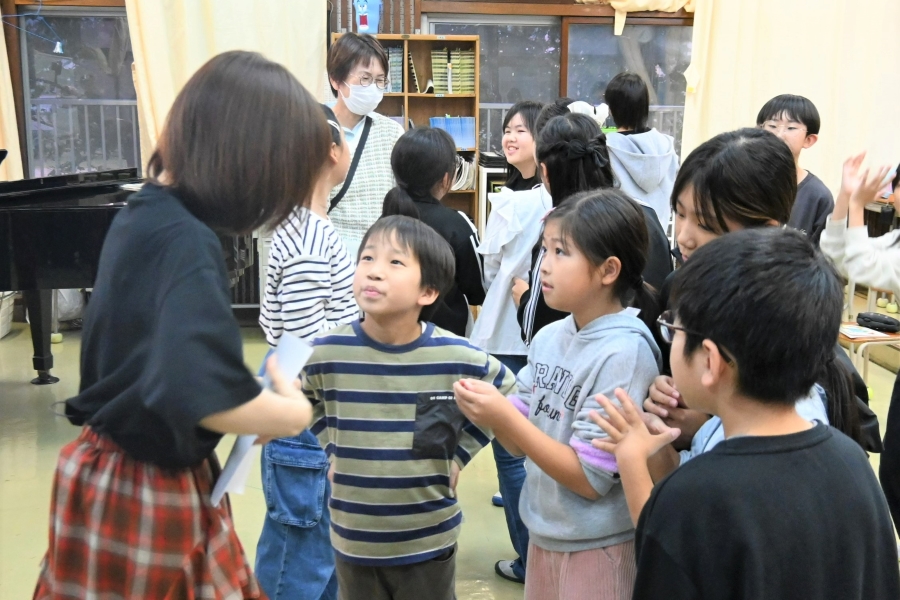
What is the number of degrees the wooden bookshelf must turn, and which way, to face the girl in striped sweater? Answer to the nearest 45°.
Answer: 0° — it already faces them

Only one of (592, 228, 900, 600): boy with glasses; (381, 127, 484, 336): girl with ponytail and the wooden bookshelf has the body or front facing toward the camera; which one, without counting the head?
the wooden bookshelf

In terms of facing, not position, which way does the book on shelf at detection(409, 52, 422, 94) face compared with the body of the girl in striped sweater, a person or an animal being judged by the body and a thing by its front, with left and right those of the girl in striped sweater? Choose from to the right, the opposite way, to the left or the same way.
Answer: to the right

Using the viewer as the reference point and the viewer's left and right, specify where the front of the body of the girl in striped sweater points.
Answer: facing to the right of the viewer

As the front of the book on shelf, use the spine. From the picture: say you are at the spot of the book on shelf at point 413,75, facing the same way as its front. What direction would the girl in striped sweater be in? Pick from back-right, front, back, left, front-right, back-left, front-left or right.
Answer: front

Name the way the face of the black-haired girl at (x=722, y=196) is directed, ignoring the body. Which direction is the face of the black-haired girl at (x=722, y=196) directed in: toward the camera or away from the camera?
toward the camera

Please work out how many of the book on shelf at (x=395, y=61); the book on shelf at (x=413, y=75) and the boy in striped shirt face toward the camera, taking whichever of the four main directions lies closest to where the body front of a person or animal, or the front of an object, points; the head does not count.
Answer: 3

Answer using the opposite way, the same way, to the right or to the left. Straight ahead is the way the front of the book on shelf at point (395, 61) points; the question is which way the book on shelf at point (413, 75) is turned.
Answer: the same way

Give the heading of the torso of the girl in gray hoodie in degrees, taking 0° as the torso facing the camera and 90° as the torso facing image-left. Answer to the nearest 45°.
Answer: approximately 45°

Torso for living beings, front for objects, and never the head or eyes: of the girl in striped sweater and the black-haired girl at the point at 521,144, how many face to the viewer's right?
1

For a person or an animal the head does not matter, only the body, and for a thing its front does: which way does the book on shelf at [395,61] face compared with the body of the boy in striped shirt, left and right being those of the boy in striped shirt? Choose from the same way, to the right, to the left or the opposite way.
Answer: the same way

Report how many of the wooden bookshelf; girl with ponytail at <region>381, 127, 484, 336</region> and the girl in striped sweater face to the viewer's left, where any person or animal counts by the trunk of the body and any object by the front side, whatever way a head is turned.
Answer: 0

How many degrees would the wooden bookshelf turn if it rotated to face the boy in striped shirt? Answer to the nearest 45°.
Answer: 0° — it already faces them

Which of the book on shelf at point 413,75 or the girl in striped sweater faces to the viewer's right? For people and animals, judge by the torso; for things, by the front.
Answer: the girl in striped sweater

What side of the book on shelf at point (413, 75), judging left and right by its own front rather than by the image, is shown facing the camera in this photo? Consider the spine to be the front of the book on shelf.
front

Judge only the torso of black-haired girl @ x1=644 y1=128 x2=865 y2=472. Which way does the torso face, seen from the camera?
to the viewer's left

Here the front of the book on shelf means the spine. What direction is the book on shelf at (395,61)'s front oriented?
toward the camera

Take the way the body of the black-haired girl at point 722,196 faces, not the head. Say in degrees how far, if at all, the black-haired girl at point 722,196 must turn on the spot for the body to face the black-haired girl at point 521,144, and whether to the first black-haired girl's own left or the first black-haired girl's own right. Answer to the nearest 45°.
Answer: approximately 45° to the first black-haired girl's own right

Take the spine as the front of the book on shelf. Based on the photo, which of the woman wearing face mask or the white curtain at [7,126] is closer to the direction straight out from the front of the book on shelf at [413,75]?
the woman wearing face mask
